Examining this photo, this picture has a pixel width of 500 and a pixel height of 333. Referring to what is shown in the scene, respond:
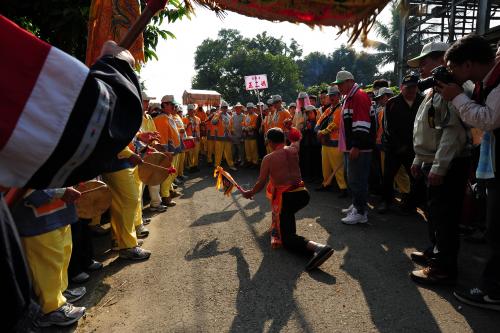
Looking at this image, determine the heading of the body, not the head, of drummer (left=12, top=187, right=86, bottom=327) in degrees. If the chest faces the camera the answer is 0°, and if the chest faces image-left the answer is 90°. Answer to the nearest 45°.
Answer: approximately 270°

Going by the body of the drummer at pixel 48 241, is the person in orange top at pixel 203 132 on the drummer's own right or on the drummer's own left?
on the drummer's own left

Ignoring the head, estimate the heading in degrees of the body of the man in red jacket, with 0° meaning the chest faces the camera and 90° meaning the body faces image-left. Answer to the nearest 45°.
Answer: approximately 90°

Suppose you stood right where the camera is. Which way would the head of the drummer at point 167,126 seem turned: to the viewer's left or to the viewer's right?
to the viewer's right

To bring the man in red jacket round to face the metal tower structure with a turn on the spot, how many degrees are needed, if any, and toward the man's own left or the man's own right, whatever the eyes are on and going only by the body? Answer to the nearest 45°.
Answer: approximately 135° to the man's own right

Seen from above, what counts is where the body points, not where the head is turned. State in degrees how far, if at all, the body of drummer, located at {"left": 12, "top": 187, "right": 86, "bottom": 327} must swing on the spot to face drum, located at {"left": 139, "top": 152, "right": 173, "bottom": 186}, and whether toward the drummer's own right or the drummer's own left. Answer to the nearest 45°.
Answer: approximately 45° to the drummer's own left
